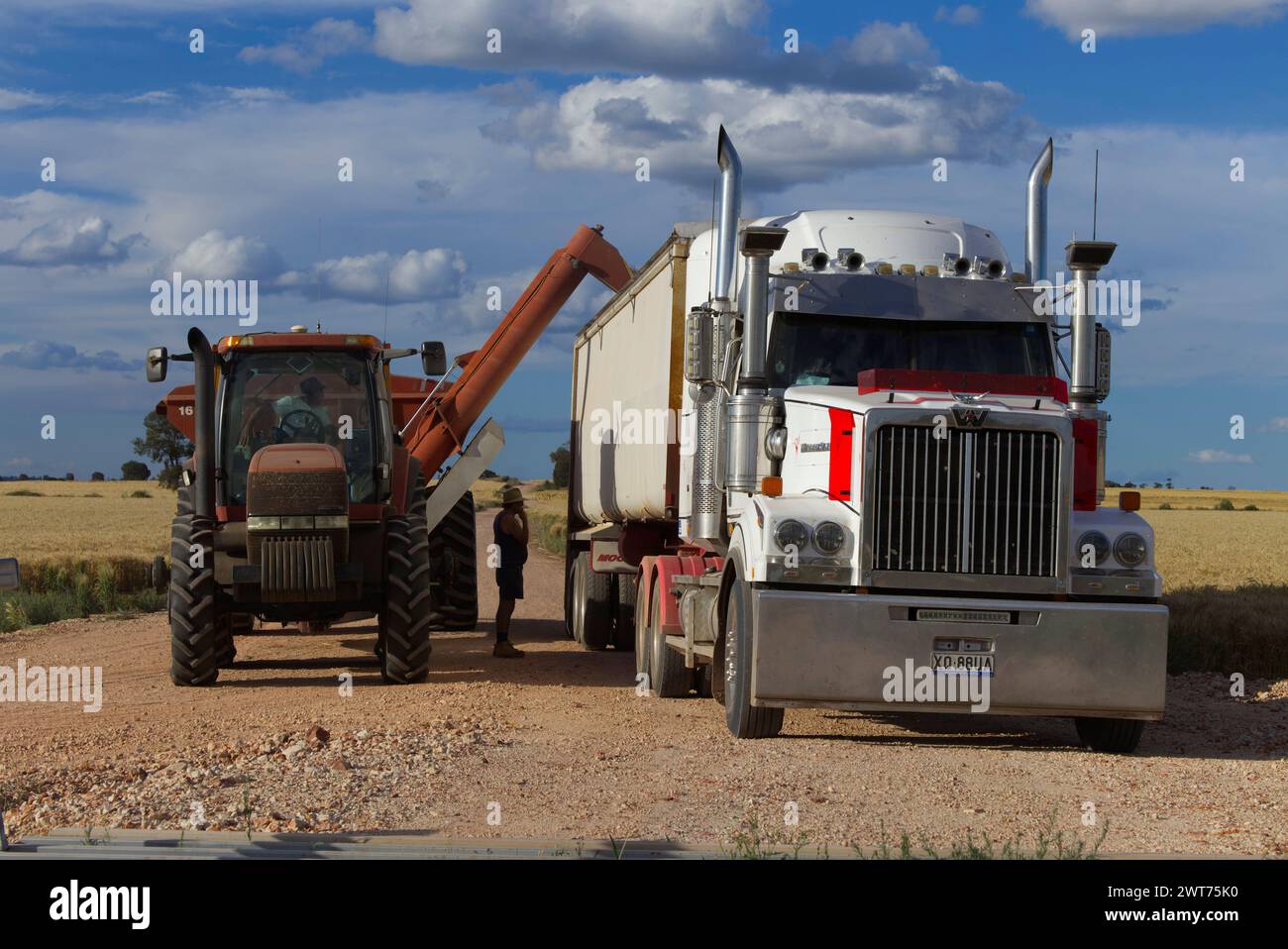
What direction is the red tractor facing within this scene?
toward the camera

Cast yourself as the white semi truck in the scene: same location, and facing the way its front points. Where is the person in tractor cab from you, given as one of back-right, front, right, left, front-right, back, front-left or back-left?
back-right

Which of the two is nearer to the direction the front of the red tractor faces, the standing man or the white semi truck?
the white semi truck

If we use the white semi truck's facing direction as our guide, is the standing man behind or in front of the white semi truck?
behind

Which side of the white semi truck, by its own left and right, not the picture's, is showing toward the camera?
front

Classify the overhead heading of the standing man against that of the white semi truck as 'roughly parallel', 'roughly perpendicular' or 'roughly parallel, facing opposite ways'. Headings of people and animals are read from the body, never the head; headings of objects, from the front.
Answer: roughly perpendicular

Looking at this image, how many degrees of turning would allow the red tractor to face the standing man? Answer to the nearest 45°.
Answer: approximately 135° to its left
